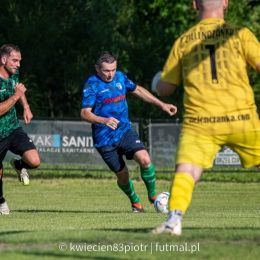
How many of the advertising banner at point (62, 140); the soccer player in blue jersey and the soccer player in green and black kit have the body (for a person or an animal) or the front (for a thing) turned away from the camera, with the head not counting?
0

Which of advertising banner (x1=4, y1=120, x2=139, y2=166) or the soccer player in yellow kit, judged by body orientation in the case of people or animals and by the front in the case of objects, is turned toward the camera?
the advertising banner

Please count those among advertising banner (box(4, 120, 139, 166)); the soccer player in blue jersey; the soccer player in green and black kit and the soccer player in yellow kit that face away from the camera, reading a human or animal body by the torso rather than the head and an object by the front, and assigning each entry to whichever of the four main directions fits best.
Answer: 1

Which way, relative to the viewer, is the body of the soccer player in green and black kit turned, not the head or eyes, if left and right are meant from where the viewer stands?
facing the viewer and to the right of the viewer

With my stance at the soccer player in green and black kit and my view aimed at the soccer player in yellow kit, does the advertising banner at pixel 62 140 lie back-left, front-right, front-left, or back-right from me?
back-left

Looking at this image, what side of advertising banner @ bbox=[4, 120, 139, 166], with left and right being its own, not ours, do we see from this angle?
front

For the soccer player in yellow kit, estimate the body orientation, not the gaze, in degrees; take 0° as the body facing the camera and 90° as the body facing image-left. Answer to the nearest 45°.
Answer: approximately 180°

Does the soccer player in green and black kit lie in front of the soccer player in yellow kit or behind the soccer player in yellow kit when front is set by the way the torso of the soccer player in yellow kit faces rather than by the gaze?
in front

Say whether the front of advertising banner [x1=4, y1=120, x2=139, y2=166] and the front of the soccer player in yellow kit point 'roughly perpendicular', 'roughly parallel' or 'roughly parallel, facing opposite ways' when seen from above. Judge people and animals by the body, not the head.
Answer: roughly parallel, facing opposite ways

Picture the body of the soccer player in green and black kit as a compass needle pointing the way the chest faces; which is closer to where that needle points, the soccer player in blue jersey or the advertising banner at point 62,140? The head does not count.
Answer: the soccer player in blue jersey

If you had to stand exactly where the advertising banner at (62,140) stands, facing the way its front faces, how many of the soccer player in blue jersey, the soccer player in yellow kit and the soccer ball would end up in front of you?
3

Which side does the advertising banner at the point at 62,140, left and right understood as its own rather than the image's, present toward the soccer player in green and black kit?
front

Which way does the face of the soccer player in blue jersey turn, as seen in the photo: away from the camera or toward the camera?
toward the camera

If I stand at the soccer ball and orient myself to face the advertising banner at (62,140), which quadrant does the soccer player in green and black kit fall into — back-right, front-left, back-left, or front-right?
front-left

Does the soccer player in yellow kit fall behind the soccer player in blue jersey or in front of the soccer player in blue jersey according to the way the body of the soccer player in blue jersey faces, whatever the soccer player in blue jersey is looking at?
in front
